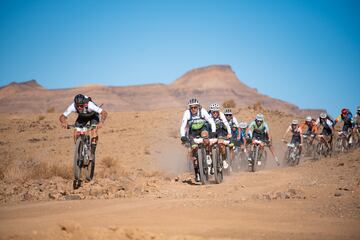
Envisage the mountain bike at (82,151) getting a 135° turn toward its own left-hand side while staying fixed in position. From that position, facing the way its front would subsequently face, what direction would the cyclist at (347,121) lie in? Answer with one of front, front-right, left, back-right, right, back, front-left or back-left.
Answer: front

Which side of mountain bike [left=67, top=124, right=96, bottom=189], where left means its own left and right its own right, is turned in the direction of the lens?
front

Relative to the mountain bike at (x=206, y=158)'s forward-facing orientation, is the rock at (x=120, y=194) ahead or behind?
ahead

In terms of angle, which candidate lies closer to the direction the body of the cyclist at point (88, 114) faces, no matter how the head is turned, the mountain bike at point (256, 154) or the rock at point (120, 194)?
the rock

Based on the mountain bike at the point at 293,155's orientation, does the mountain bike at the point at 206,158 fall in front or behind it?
in front

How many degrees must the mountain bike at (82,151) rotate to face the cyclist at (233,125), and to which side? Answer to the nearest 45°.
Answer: approximately 135° to its left

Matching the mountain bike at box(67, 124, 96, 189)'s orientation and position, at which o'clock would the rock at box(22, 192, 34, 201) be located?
The rock is roughly at 1 o'clock from the mountain bike.

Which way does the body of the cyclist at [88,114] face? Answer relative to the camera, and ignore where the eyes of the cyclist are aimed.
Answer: toward the camera

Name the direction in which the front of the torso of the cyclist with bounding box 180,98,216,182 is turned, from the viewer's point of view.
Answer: toward the camera

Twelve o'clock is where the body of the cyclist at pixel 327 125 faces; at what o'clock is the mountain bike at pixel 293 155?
The mountain bike is roughly at 12 o'clock from the cyclist.

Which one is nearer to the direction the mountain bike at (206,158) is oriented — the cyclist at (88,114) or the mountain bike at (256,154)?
the cyclist

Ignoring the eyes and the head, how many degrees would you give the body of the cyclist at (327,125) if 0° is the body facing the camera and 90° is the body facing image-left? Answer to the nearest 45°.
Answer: approximately 45°
